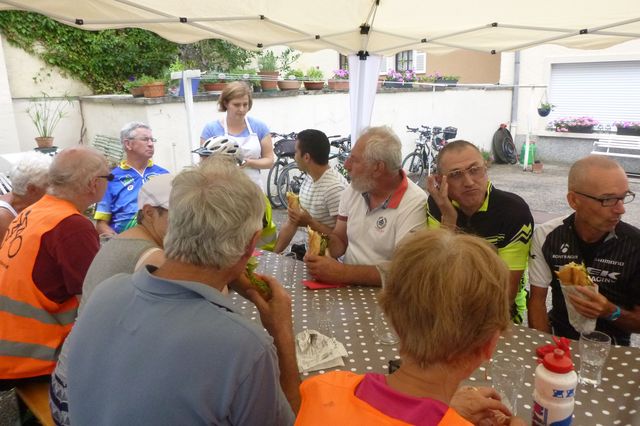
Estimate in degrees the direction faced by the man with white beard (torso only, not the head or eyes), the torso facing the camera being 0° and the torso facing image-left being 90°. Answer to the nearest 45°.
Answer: approximately 45°

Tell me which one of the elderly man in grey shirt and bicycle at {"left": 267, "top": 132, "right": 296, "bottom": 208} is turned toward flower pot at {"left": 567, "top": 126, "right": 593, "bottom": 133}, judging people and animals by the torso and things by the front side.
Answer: the elderly man in grey shirt

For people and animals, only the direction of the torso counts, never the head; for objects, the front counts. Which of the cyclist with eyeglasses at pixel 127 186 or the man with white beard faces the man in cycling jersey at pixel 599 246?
the cyclist with eyeglasses

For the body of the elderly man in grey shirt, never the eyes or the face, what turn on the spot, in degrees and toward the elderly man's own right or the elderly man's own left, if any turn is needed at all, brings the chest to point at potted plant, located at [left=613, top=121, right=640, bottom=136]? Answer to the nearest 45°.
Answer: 0° — they already face it

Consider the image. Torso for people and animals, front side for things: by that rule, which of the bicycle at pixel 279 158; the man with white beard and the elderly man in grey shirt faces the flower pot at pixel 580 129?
the elderly man in grey shirt

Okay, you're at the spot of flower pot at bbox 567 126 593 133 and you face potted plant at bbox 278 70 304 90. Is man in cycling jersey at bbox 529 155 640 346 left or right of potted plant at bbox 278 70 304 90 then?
left

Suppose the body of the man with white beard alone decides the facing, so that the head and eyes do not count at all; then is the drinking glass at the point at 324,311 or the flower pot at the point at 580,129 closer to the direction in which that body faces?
the drinking glass

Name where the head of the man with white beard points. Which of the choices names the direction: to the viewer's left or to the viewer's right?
to the viewer's left

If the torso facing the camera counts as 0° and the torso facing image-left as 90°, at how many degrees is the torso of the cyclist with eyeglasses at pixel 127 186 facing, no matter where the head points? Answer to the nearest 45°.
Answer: approximately 315°

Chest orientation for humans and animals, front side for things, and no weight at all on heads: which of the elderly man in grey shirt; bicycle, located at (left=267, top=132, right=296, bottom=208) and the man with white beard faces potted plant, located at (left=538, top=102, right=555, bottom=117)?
the elderly man in grey shirt

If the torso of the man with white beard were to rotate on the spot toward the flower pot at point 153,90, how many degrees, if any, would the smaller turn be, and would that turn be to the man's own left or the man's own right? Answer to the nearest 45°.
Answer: approximately 90° to the man's own right

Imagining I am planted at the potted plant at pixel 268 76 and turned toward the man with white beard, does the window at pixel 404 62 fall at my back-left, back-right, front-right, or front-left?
back-left
